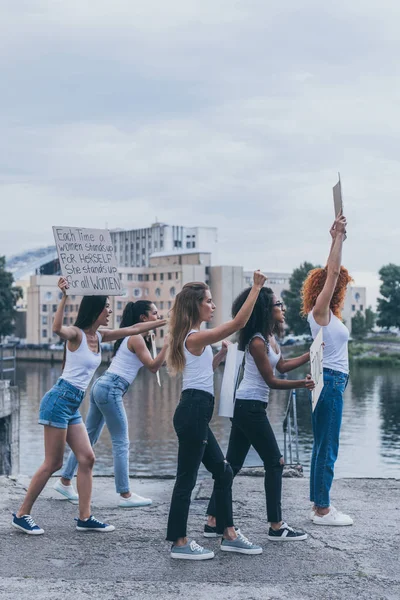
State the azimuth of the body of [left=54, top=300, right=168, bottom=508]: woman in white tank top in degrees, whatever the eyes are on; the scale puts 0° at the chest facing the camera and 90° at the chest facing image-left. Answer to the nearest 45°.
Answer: approximately 270°

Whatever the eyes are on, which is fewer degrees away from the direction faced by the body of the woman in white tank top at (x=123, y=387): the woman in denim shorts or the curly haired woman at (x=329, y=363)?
the curly haired woman

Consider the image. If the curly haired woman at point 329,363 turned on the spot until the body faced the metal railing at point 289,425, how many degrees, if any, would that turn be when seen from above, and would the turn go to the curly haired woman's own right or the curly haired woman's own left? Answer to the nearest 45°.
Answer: approximately 90° to the curly haired woman's own left

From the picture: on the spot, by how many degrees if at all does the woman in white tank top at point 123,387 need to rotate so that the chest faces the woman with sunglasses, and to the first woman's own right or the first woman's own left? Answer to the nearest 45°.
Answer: approximately 45° to the first woman's own right

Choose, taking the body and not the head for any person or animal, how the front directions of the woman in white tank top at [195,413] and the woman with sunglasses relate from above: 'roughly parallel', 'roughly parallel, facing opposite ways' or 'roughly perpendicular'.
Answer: roughly parallel

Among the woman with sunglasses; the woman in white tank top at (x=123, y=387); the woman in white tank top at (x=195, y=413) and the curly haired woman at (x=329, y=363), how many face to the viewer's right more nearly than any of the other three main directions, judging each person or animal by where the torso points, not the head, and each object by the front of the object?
4

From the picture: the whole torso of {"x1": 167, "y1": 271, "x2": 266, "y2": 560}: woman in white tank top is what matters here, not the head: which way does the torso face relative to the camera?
to the viewer's right

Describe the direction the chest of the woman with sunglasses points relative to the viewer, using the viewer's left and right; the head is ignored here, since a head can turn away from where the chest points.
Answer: facing to the right of the viewer

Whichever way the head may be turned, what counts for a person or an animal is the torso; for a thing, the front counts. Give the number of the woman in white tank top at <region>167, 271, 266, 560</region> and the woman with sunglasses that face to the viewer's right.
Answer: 2

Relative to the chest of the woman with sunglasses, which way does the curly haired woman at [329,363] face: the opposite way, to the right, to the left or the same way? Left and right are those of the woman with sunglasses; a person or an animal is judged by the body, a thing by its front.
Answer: the same way

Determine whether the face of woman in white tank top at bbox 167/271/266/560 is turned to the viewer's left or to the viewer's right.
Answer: to the viewer's right

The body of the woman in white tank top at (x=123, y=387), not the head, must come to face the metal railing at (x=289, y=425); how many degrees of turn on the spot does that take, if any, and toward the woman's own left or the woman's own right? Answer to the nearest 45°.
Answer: approximately 45° to the woman's own left

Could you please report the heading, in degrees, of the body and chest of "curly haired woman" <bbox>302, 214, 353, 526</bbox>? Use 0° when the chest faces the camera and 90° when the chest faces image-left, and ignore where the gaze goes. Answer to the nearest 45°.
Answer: approximately 270°

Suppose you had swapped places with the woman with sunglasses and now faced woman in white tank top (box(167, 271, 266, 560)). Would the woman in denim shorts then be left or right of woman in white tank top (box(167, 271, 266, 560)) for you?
right

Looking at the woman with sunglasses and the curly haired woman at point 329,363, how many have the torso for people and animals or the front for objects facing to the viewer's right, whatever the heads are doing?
2

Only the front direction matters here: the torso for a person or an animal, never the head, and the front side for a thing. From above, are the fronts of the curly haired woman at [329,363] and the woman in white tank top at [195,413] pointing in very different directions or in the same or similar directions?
same or similar directions

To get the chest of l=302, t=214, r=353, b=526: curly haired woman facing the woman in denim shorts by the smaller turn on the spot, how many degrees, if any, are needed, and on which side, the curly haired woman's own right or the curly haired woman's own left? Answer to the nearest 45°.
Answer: approximately 180°

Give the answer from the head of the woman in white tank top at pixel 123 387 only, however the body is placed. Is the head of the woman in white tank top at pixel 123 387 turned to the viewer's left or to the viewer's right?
to the viewer's right
